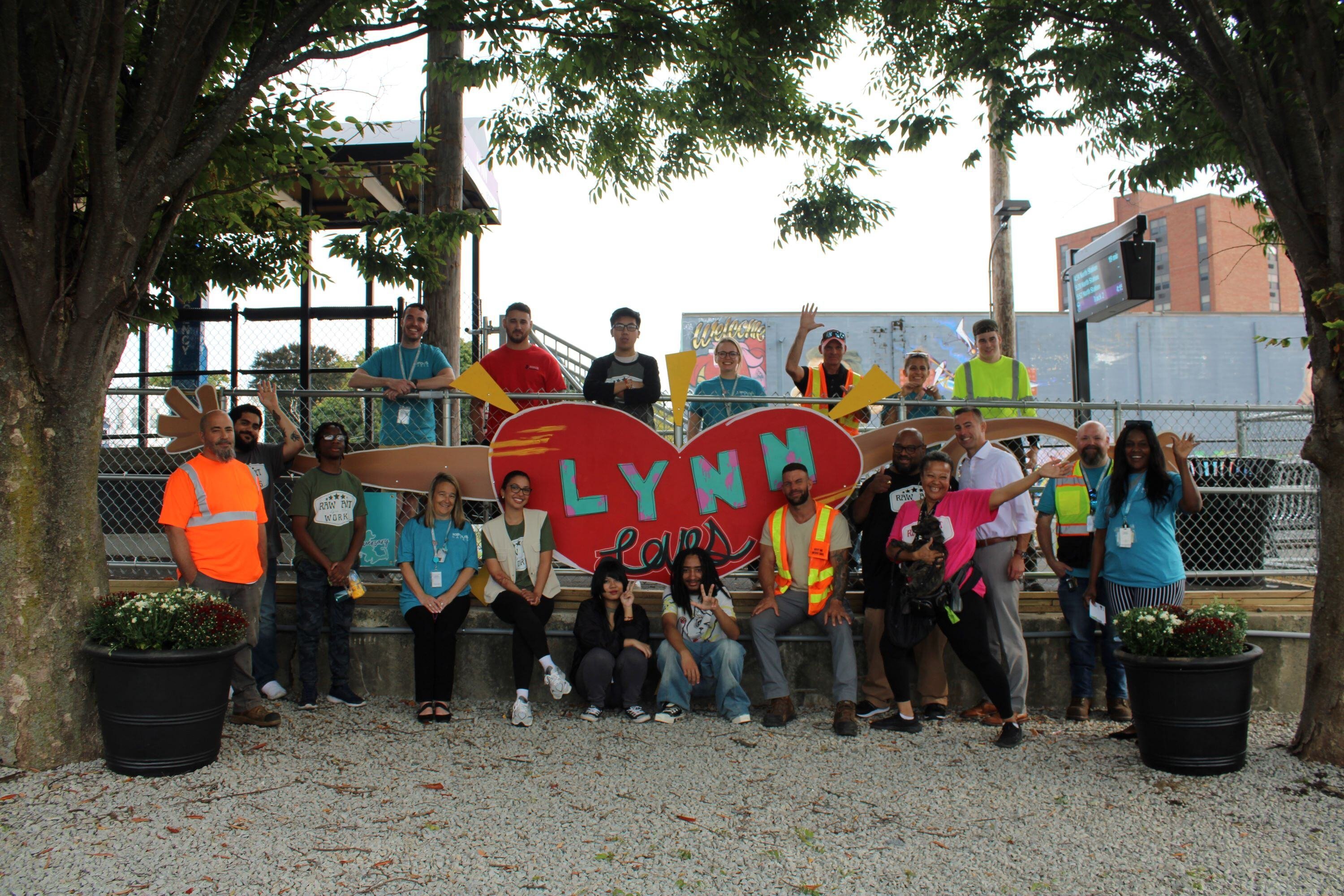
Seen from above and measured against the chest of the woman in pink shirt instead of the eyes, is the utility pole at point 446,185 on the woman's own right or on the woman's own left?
on the woman's own right

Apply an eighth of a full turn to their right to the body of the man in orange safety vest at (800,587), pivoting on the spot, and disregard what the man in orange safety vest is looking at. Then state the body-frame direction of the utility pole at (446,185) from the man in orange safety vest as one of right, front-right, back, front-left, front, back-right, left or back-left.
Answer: right

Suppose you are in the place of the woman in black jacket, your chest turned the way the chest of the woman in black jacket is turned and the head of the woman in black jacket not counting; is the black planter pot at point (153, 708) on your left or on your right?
on your right

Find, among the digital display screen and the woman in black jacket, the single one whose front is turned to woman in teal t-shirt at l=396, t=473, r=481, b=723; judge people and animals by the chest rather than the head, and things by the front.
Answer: the digital display screen

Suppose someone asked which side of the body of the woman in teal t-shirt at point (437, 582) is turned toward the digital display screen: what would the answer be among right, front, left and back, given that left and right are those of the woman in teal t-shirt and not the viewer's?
left
